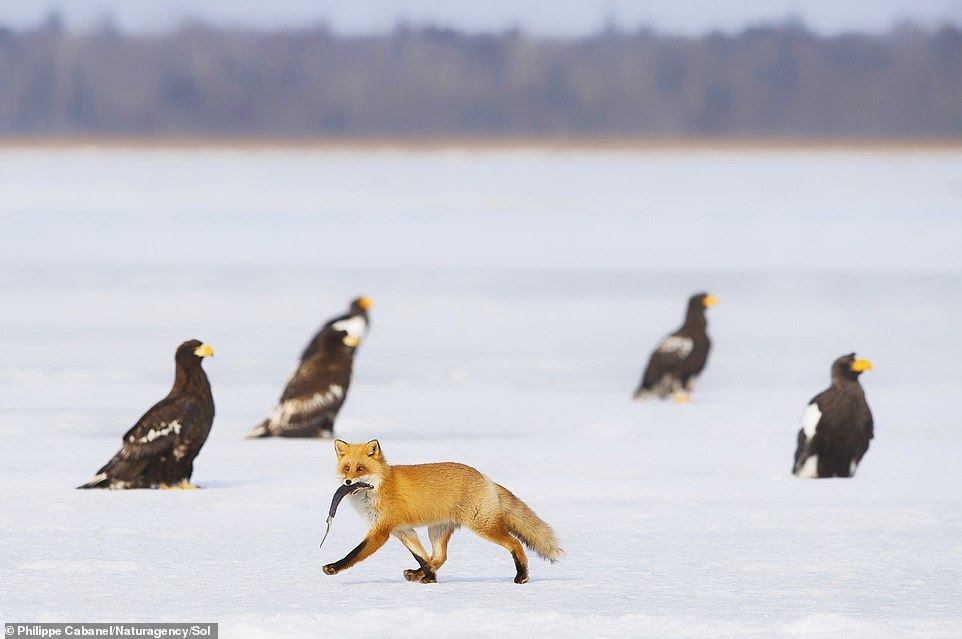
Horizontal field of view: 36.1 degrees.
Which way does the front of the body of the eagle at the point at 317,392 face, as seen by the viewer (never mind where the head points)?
to the viewer's right

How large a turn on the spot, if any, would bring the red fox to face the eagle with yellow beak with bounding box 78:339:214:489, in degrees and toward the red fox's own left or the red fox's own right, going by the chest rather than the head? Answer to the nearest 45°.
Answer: approximately 45° to the red fox's own right

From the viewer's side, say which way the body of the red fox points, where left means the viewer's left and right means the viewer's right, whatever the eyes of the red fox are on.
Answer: facing to the left of the viewer

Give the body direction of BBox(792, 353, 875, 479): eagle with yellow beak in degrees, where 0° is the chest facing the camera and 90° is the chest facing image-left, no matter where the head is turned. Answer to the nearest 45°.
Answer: approximately 315°

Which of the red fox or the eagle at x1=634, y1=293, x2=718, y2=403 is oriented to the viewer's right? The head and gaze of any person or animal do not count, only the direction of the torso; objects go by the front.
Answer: the eagle

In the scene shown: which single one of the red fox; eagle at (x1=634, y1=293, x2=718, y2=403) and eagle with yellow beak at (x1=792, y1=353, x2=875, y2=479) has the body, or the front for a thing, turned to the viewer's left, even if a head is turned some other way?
the red fox

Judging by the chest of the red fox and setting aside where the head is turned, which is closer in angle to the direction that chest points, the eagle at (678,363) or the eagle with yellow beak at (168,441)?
the eagle with yellow beak

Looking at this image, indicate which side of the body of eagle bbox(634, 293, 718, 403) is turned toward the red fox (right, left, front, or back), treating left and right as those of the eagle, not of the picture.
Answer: right

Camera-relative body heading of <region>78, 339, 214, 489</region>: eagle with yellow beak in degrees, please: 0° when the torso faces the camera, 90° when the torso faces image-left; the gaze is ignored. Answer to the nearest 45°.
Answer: approximately 270°

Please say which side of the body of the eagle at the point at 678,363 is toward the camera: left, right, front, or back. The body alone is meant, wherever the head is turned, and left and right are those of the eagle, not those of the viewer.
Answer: right

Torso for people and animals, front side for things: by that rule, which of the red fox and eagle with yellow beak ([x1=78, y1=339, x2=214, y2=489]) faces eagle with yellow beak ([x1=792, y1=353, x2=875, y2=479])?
eagle with yellow beak ([x1=78, y1=339, x2=214, y2=489])

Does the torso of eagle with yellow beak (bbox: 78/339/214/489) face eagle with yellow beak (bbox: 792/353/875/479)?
yes
